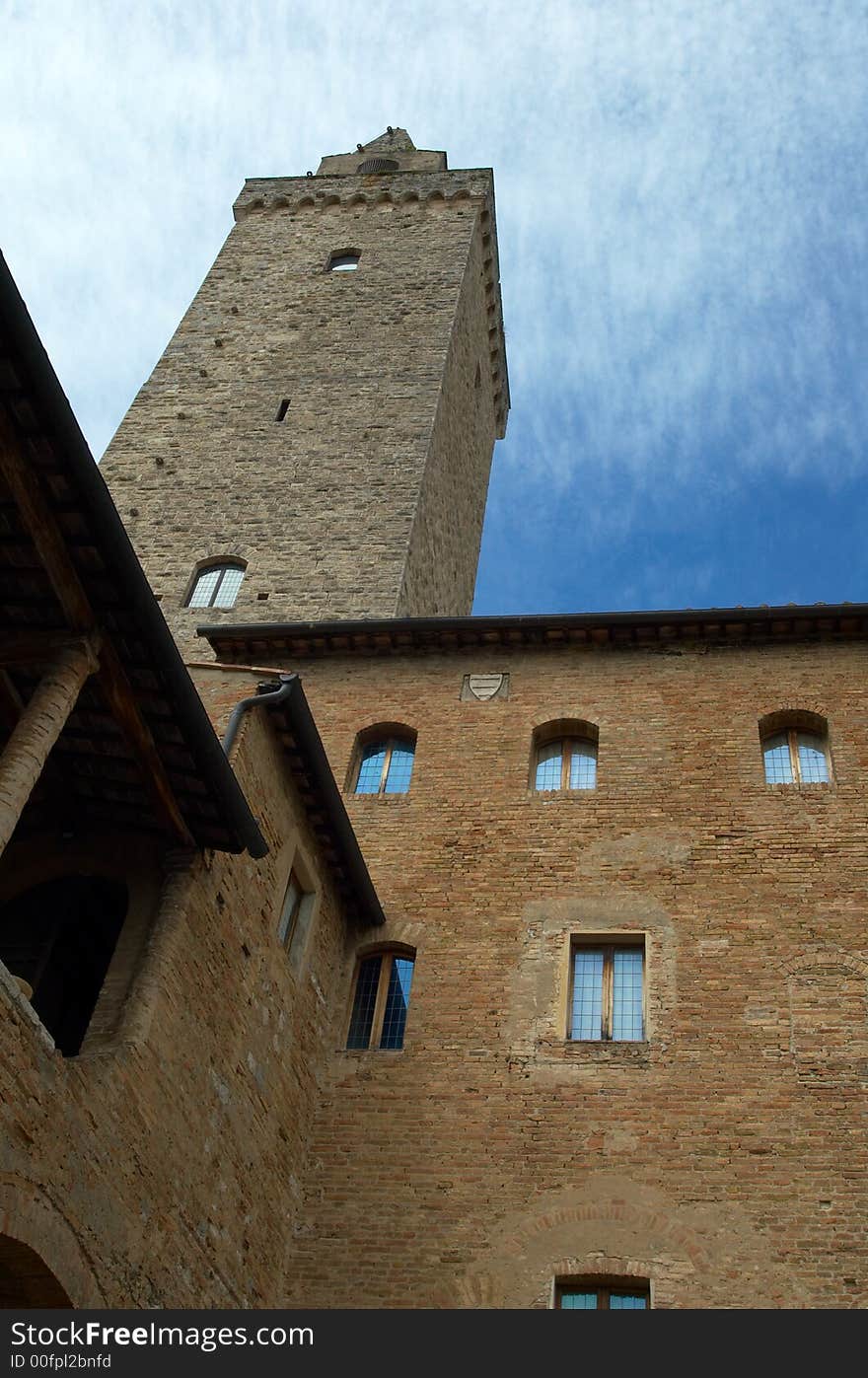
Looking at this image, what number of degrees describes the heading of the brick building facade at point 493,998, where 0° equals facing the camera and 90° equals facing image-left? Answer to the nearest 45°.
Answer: approximately 0°
